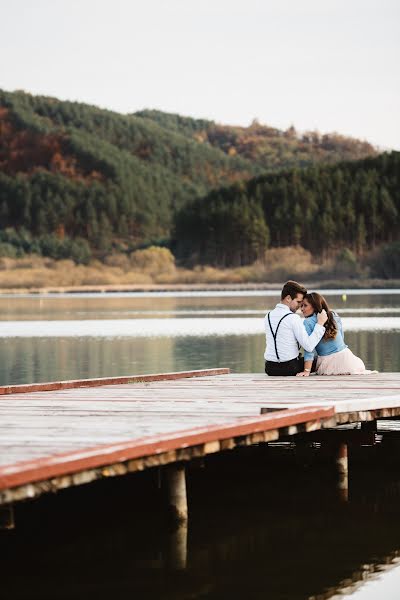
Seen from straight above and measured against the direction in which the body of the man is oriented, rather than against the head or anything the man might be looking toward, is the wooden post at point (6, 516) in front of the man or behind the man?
behind

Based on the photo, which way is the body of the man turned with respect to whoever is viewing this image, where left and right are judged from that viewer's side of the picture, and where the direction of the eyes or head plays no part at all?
facing away from the viewer and to the right of the viewer
